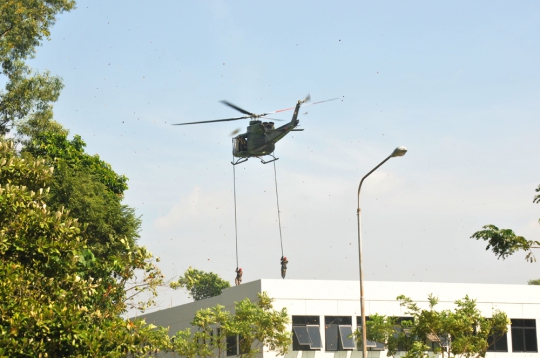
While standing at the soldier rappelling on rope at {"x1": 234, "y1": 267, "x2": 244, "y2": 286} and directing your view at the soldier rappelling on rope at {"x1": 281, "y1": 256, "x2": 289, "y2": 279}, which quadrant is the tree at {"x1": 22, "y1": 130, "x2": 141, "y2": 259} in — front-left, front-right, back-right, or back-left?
back-right

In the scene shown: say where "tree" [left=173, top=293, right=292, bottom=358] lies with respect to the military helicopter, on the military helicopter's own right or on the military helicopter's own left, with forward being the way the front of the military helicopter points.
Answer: on the military helicopter's own left

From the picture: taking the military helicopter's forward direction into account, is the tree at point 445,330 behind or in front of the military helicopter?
behind
